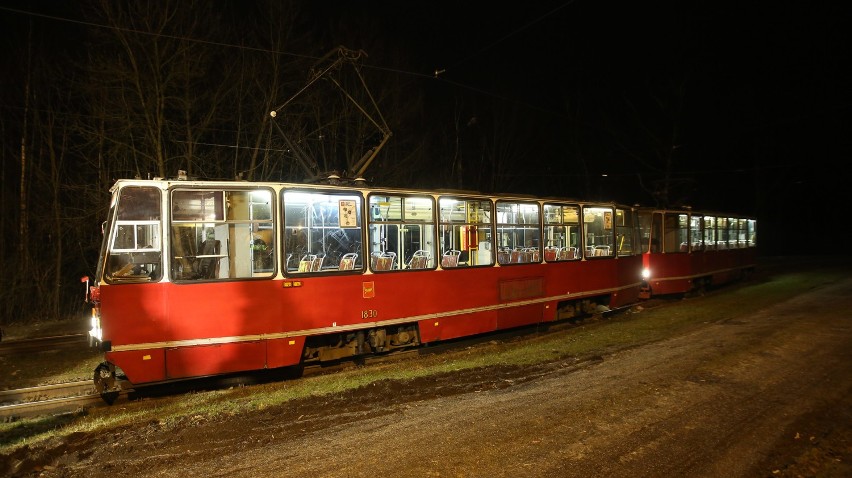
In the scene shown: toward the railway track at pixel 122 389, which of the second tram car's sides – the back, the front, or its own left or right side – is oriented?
front

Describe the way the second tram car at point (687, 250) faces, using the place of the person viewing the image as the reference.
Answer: facing the viewer and to the left of the viewer

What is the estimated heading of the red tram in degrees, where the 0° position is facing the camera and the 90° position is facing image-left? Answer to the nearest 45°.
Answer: approximately 45°

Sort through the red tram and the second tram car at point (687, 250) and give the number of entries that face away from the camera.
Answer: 0

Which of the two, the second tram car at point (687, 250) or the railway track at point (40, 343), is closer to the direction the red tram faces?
the railway track

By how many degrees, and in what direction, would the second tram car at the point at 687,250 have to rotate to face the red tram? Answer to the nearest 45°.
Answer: approximately 45° to its left

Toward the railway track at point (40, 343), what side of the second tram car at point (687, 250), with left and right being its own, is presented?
front

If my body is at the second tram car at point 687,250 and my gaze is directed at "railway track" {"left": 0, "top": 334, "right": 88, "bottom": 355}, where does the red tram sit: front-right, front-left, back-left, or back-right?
front-left

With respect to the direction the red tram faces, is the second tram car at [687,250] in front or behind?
behind
